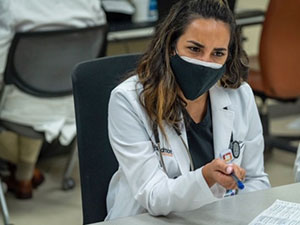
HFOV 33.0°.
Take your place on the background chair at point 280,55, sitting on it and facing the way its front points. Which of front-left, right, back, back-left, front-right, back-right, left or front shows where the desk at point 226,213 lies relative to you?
back-left

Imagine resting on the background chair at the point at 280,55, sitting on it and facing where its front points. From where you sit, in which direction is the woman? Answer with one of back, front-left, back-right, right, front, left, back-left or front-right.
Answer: back-left

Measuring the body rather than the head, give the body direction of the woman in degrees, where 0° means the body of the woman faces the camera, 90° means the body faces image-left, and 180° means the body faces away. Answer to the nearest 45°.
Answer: approximately 315°

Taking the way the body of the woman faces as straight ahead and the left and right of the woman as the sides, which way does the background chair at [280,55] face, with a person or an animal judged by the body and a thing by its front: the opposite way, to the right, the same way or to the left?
the opposite way

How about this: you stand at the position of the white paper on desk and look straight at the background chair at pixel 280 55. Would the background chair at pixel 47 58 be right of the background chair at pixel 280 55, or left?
left

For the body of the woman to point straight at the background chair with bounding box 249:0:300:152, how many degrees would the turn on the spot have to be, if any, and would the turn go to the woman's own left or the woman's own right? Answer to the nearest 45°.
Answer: approximately 135° to the woman's own left
